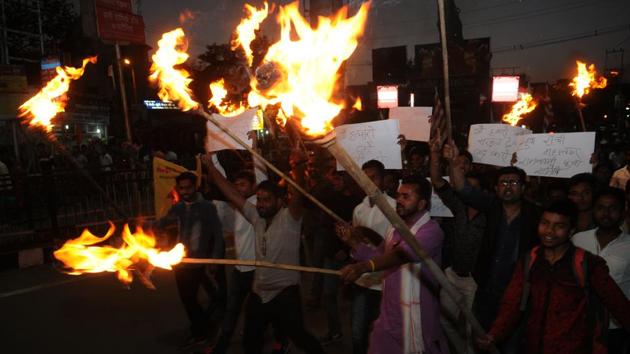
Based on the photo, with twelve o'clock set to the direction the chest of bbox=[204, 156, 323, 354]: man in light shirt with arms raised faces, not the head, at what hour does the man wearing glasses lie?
The man wearing glasses is roughly at 8 o'clock from the man in light shirt with arms raised.

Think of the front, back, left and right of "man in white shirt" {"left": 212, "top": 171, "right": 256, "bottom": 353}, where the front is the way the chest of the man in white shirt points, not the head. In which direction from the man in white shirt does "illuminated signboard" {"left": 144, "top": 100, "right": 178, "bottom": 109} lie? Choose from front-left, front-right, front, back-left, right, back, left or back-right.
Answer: back-right

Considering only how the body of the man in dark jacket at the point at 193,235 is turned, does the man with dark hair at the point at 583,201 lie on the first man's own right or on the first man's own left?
on the first man's own left

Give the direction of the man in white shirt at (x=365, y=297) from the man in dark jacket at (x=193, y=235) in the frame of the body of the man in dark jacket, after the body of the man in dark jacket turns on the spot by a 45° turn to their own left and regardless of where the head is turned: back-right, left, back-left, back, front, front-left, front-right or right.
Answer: front-left

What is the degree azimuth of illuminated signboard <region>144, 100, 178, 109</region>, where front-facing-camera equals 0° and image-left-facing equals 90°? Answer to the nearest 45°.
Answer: approximately 0°
